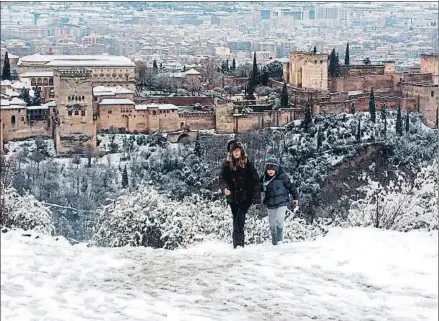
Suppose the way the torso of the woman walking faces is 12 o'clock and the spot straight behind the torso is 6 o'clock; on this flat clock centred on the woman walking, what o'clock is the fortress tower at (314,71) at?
The fortress tower is roughly at 6 o'clock from the woman walking.

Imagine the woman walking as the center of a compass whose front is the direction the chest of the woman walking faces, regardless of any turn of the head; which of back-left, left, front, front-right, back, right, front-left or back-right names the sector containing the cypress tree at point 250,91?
back

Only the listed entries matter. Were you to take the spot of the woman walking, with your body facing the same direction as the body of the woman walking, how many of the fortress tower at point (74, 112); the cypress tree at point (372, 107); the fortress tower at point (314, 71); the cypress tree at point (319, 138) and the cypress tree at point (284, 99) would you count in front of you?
0

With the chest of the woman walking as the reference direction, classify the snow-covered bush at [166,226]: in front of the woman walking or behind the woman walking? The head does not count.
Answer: behind

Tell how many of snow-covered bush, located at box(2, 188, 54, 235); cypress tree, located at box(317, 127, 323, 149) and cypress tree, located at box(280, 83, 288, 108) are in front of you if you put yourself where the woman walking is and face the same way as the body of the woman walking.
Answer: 0

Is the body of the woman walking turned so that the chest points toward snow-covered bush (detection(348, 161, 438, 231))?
no

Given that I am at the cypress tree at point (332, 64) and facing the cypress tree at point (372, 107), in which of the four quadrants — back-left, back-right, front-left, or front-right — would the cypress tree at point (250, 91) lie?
front-right

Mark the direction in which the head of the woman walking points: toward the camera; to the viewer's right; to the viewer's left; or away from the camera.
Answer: toward the camera

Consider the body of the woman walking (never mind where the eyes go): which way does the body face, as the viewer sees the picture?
toward the camera

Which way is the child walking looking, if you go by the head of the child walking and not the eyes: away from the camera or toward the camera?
toward the camera

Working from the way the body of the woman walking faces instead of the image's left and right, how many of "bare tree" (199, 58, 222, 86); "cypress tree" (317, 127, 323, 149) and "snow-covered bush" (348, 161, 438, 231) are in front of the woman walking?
0

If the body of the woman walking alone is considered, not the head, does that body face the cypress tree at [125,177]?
no

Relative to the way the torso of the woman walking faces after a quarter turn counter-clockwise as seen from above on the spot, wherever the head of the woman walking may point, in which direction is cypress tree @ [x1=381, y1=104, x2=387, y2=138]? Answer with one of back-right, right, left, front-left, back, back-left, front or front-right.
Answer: left

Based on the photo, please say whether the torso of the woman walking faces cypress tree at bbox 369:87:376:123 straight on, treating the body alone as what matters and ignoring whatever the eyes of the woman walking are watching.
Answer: no

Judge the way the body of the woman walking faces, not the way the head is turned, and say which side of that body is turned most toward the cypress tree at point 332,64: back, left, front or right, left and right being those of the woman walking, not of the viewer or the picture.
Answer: back

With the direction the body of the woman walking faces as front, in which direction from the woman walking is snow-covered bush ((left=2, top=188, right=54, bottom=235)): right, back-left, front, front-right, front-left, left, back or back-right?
back-right

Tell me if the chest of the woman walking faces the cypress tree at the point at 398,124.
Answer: no

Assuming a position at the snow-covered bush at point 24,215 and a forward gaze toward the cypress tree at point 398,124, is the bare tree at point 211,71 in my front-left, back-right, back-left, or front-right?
front-left

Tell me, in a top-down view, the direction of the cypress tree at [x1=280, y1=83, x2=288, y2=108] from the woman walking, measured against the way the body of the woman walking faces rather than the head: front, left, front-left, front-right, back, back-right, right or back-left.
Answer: back
